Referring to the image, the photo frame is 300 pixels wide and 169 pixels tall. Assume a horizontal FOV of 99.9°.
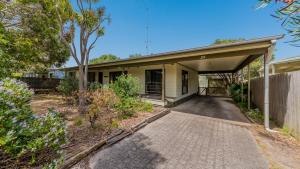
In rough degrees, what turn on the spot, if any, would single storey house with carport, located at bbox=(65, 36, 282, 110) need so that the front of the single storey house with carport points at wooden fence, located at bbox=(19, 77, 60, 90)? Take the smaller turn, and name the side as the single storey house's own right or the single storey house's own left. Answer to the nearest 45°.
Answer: approximately 45° to the single storey house's own right

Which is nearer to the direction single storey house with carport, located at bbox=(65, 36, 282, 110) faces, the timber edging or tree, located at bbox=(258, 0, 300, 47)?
the timber edging

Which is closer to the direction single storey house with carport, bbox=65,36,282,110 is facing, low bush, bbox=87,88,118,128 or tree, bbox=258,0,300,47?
the low bush

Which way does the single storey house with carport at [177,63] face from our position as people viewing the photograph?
facing the viewer and to the left of the viewer

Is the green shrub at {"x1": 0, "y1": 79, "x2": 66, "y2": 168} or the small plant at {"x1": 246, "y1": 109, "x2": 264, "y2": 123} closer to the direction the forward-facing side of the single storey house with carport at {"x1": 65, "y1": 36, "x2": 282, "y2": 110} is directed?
the green shrub

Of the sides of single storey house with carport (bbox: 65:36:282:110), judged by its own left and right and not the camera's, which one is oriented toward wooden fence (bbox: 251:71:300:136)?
left

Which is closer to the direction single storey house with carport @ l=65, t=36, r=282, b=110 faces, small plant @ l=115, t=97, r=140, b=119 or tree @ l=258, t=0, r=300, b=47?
the small plant
